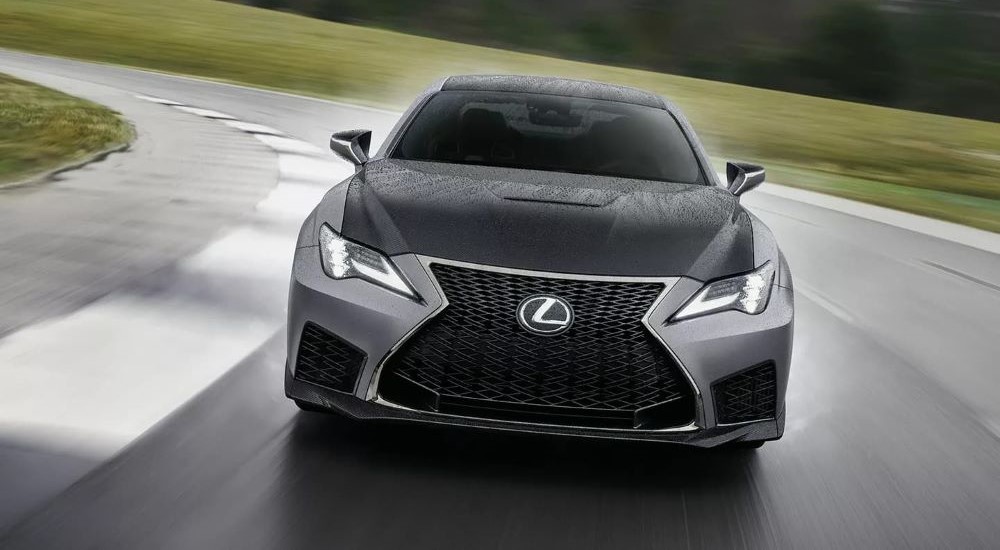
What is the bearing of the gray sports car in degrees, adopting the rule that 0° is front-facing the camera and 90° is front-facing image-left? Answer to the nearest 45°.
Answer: approximately 0°
